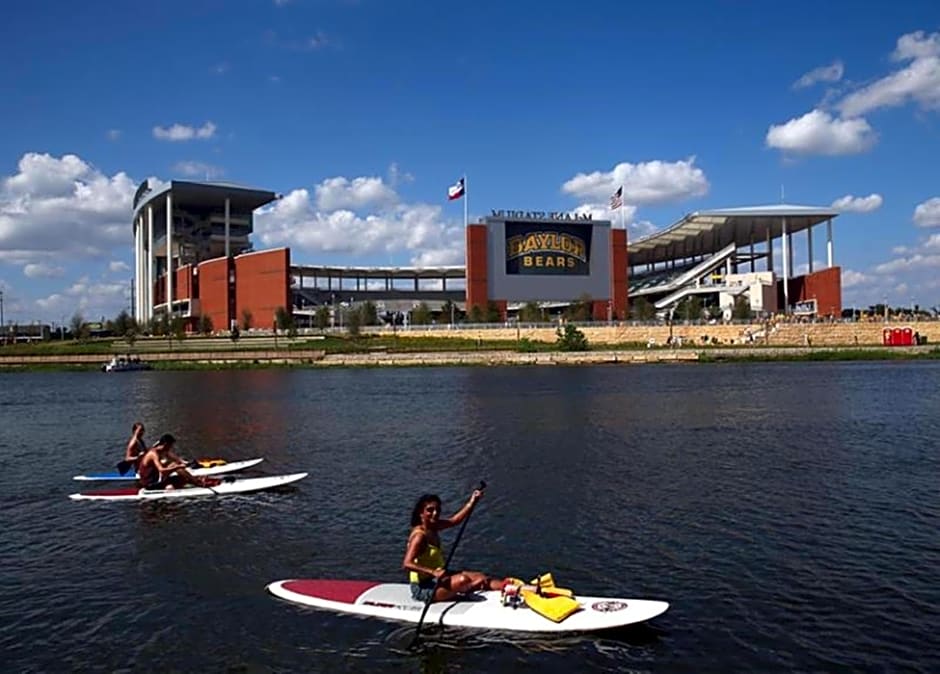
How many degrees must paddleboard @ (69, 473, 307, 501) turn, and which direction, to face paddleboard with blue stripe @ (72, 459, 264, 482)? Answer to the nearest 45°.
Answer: approximately 90° to its left

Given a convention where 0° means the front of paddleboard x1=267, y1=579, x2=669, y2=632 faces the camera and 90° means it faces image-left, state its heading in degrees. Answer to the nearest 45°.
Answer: approximately 270°

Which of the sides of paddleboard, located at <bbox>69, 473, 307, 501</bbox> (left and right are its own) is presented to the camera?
right

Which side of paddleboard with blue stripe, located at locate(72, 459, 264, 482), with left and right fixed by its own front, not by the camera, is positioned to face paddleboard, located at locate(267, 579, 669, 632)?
right

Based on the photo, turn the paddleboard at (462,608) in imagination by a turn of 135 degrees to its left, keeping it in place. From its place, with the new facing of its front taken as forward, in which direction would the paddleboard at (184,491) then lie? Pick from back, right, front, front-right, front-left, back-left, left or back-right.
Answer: front

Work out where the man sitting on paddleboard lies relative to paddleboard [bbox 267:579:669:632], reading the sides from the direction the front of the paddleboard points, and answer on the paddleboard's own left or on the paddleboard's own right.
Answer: on the paddleboard's own left

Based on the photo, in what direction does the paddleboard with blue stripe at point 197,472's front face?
to the viewer's right

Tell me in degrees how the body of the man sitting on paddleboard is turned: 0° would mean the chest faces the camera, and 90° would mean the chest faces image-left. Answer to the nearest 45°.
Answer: approximately 270°

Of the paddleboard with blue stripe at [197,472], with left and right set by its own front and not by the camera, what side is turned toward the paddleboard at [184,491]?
right

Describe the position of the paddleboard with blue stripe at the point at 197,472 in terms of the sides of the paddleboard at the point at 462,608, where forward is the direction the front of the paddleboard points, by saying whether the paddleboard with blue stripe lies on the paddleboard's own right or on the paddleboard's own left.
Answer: on the paddleboard's own left
